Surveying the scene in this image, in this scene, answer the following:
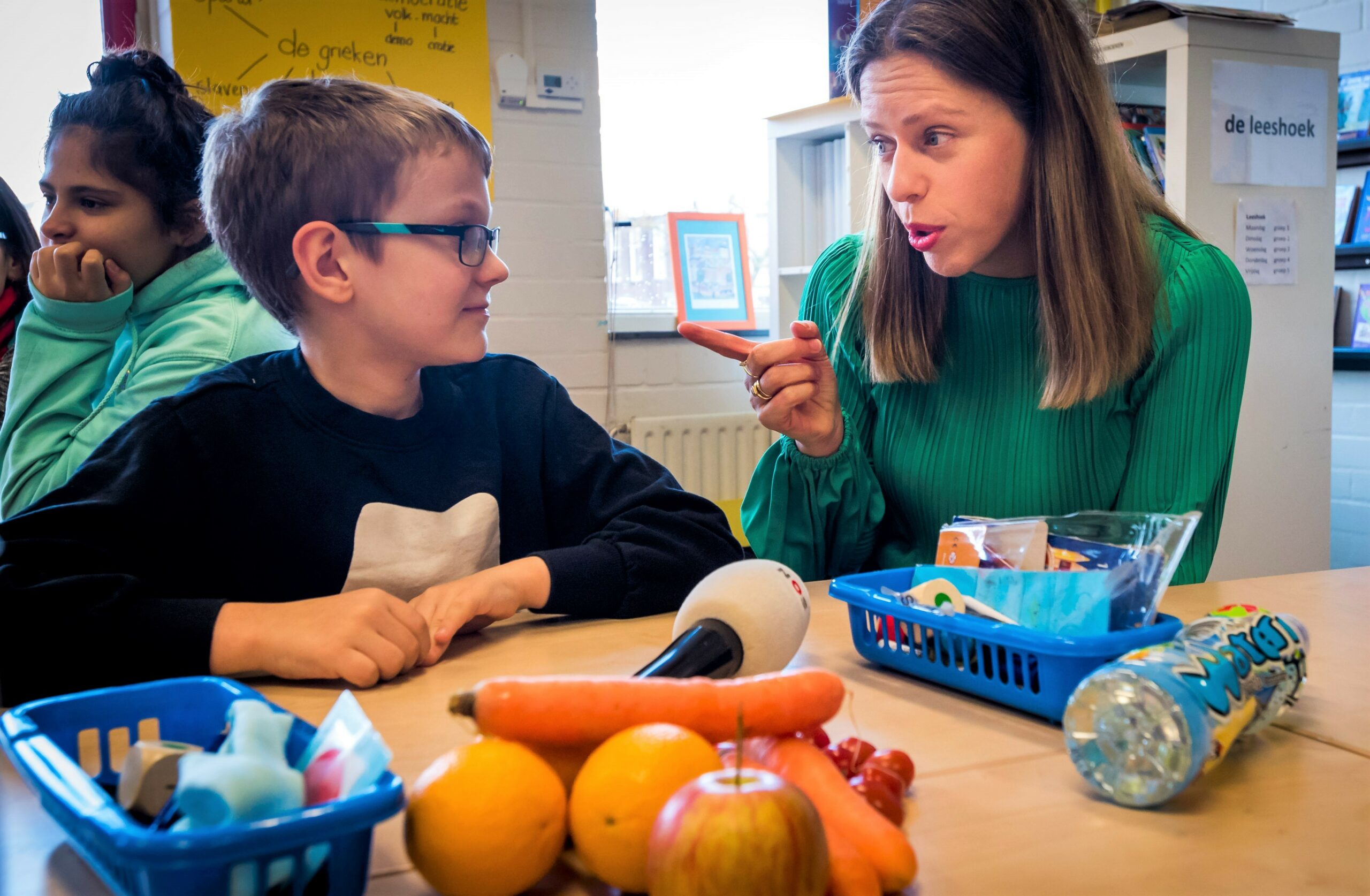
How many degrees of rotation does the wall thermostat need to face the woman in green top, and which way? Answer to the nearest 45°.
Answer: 0° — it already faces them

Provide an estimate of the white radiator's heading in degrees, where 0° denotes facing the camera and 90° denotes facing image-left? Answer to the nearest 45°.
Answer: approximately 0°

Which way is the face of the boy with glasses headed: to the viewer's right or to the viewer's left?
to the viewer's right

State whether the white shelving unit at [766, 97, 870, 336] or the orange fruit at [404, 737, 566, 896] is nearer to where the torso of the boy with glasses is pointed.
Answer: the orange fruit

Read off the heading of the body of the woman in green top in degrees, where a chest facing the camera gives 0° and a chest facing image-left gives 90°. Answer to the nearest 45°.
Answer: approximately 45°

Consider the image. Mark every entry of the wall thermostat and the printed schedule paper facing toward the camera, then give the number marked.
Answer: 2

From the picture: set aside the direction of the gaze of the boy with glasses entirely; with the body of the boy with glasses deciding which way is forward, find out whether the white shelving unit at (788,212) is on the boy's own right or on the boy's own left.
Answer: on the boy's own left

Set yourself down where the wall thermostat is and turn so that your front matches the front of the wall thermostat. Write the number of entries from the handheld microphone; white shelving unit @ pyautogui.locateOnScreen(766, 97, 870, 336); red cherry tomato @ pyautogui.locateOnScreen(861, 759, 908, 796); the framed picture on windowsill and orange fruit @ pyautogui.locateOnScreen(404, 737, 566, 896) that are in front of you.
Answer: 3

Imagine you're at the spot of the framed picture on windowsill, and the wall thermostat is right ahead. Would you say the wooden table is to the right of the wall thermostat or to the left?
left

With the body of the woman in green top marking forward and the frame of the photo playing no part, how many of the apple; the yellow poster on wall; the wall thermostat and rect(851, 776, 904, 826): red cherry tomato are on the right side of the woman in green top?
2
